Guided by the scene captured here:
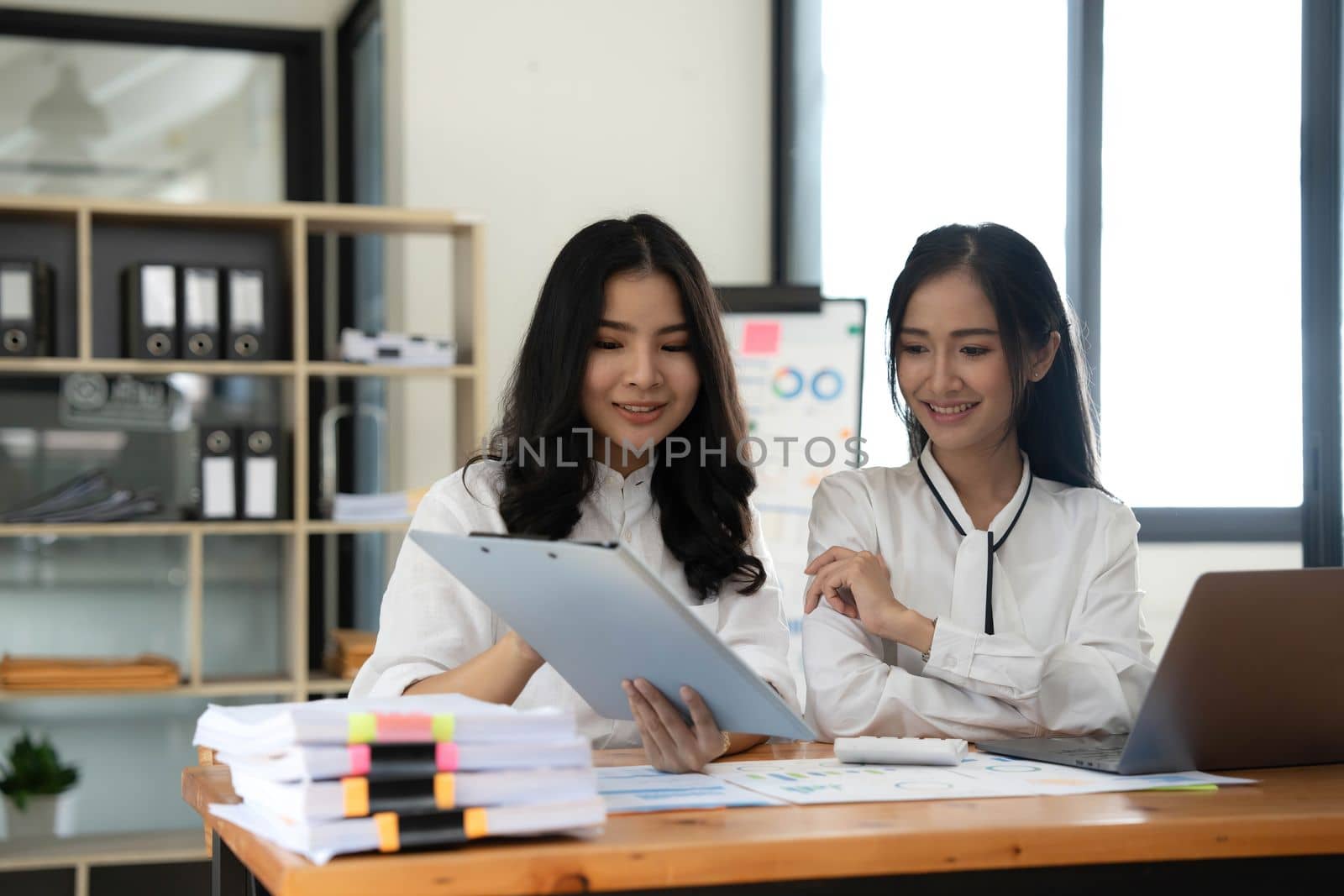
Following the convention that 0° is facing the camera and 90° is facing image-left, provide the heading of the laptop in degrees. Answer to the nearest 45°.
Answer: approximately 135°

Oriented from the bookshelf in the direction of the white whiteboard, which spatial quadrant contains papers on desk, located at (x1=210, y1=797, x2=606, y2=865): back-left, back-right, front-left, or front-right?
front-right

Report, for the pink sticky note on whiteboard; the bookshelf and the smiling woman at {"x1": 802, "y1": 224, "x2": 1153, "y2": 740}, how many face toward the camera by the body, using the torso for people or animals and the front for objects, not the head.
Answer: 3

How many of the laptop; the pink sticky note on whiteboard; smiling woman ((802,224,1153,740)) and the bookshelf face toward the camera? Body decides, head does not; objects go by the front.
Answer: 3

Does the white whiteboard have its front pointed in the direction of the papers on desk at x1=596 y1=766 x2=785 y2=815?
yes

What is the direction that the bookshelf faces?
toward the camera

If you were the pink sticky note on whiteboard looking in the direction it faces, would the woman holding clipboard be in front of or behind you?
in front

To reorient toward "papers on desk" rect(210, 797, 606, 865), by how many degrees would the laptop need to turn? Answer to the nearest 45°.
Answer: approximately 90° to its left

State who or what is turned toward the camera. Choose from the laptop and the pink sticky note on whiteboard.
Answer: the pink sticky note on whiteboard

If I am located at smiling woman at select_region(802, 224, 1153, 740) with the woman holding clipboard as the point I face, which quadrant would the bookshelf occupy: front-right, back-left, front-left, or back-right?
front-right

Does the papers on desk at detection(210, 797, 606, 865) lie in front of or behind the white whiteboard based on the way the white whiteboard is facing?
in front

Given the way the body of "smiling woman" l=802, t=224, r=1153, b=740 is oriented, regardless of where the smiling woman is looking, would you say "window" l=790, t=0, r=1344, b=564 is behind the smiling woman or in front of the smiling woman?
behind

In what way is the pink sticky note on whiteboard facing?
toward the camera

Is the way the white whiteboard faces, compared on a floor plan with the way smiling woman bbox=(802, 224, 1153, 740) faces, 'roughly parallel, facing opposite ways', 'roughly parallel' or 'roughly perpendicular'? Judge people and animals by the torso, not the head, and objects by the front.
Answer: roughly parallel

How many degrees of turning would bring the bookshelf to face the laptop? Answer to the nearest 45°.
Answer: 0° — it already faces it

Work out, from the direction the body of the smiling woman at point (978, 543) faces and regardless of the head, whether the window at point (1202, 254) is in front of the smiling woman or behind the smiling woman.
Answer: behind

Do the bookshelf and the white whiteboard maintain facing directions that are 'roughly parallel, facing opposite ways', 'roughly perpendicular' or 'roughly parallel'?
roughly parallel

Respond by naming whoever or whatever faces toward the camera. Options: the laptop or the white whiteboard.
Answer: the white whiteboard

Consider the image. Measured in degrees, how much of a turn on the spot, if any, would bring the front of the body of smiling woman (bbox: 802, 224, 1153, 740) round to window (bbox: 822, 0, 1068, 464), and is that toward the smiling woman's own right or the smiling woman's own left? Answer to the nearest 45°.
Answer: approximately 180°
